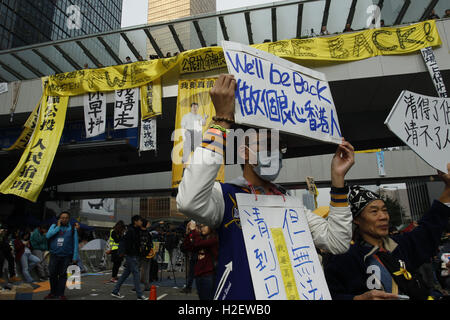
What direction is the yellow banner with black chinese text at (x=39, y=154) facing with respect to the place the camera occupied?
facing the viewer

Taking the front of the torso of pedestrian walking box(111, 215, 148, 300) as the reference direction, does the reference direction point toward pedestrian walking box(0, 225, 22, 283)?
no

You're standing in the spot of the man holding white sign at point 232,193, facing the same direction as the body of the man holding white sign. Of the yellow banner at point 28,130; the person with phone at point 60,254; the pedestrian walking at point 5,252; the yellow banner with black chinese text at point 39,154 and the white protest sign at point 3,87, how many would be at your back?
5

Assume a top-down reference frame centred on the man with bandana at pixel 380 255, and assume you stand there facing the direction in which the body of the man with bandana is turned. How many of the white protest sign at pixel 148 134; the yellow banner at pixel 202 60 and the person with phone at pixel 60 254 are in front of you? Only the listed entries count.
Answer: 0

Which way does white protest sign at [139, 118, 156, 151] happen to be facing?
toward the camera

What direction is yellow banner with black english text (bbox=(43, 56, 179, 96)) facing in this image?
toward the camera

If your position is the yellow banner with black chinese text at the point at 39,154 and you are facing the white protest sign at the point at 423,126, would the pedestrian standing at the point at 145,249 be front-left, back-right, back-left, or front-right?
front-left
